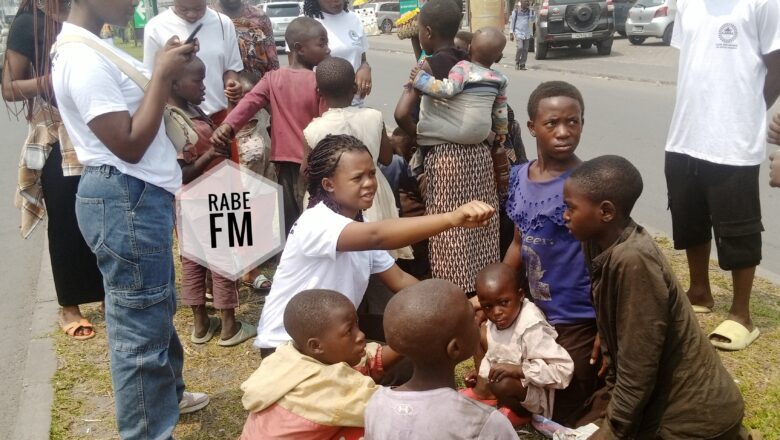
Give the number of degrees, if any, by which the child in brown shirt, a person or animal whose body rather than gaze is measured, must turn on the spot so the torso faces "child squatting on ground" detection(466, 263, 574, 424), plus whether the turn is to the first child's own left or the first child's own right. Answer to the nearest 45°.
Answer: approximately 45° to the first child's own right

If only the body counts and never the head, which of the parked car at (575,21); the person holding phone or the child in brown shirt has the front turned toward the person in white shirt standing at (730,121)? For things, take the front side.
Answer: the person holding phone

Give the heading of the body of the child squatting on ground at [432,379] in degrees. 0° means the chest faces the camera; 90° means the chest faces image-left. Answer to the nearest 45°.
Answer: approximately 225°

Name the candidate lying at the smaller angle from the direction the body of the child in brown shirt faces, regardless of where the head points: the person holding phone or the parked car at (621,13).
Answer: the person holding phone
